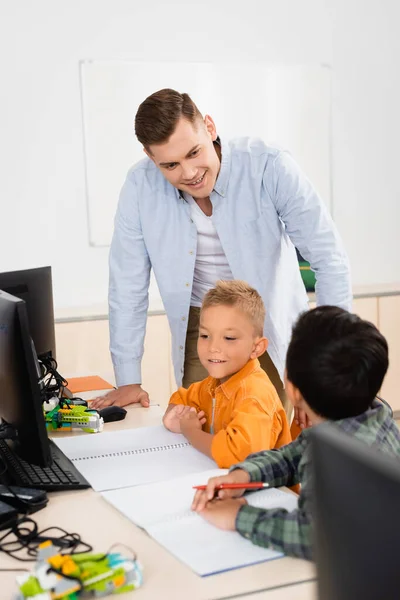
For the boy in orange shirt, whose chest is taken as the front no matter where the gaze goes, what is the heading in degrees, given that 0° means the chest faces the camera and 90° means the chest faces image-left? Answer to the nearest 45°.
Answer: approximately 45°

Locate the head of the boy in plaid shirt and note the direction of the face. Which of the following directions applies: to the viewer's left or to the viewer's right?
to the viewer's left

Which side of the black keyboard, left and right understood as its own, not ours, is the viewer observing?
right

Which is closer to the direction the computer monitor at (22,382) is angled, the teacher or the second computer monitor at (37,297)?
the teacher

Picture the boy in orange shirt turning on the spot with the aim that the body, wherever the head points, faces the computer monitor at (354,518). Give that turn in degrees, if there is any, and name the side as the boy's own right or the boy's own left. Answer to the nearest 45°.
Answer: approximately 45° to the boy's own left

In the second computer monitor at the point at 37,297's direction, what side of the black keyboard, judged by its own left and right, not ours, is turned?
left

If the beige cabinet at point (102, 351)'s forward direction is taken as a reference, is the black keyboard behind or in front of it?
in front

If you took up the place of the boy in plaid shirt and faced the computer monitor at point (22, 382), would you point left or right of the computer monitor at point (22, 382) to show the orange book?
right

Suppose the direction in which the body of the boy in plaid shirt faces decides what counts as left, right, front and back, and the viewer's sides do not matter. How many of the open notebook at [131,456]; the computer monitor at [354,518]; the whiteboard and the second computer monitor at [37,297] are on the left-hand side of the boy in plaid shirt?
1

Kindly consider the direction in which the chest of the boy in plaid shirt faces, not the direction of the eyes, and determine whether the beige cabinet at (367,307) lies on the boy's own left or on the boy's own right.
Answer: on the boy's own right

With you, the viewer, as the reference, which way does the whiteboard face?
facing the viewer
